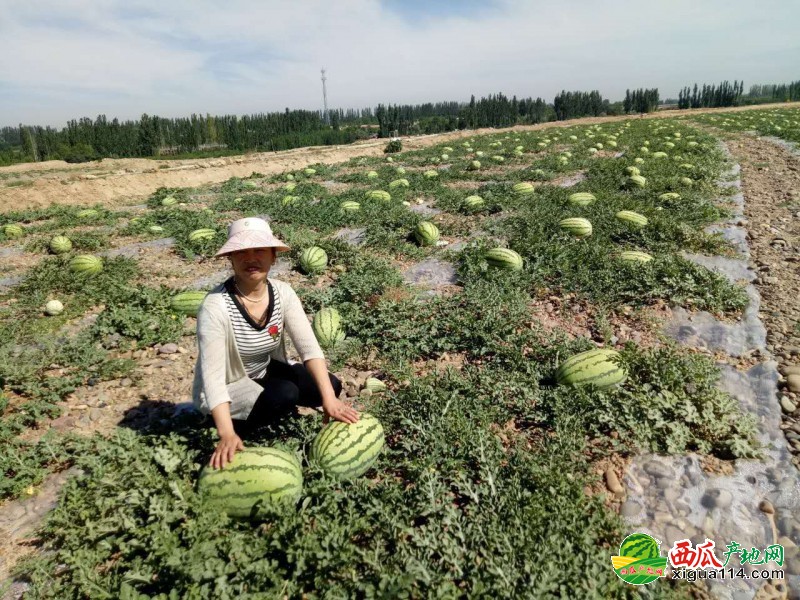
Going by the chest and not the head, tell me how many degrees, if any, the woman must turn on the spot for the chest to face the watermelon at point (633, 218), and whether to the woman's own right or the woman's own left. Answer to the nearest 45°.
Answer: approximately 90° to the woman's own left

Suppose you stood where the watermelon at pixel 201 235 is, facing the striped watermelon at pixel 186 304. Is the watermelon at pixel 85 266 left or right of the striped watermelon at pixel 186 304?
right

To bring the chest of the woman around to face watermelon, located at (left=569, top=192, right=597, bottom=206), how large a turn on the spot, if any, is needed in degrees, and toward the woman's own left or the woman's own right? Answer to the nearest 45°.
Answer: approximately 90° to the woman's own left

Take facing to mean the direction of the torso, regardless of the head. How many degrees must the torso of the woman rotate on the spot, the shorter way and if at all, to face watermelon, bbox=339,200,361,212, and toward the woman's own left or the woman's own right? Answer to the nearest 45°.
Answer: approximately 135° to the woman's own left

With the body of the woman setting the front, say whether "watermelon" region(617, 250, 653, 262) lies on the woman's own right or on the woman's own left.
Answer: on the woman's own left

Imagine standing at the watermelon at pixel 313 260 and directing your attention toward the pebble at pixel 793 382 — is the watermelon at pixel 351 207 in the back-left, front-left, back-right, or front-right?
back-left

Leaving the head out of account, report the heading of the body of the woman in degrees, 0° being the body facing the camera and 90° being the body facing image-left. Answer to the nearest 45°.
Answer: approximately 315°

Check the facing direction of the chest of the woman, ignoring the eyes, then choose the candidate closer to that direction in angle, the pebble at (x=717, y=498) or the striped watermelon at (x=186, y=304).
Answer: the pebble

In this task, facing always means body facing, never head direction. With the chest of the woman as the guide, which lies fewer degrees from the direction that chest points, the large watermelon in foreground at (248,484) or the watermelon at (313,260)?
the large watermelon in foreground
